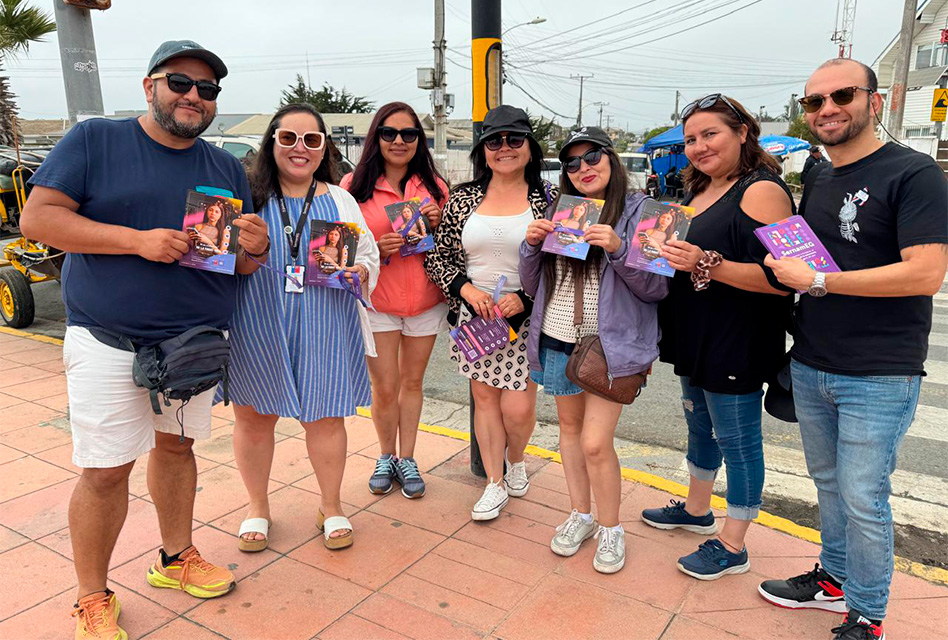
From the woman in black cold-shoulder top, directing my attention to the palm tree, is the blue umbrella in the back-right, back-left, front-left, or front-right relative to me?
front-right

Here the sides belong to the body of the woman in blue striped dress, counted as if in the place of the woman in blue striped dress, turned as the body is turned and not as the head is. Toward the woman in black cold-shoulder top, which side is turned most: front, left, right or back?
left

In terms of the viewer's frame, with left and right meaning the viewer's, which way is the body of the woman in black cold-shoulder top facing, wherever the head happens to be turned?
facing the viewer and to the left of the viewer

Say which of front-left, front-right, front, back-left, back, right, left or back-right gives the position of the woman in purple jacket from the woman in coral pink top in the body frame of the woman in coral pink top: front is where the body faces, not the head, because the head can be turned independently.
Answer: front-left

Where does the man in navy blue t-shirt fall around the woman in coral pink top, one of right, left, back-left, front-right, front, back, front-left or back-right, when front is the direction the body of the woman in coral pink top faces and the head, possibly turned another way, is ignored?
front-right

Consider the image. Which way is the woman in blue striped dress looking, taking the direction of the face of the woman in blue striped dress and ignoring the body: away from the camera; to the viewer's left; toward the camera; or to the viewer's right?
toward the camera

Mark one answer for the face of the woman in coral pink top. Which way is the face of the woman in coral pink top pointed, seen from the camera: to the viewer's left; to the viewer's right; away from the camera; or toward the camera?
toward the camera

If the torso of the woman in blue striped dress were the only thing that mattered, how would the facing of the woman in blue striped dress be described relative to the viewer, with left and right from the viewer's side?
facing the viewer

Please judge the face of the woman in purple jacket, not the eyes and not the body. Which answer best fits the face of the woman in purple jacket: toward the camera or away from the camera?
toward the camera

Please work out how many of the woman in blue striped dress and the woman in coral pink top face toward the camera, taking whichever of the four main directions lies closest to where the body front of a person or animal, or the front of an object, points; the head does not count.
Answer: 2

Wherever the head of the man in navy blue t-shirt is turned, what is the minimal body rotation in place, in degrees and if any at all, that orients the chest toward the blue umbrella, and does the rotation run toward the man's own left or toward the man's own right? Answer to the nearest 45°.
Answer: approximately 90° to the man's own left

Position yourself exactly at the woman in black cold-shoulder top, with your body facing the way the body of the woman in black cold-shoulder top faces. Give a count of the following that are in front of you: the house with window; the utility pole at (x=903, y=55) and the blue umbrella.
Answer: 0

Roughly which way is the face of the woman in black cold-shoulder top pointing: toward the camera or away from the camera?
toward the camera

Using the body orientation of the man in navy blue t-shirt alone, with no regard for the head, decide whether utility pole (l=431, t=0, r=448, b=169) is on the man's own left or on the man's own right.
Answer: on the man's own left
